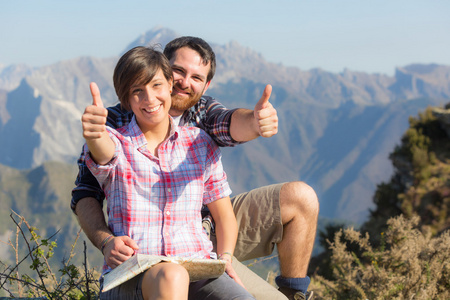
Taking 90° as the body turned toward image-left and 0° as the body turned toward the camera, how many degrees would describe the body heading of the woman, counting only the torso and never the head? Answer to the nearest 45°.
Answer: approximately 0°

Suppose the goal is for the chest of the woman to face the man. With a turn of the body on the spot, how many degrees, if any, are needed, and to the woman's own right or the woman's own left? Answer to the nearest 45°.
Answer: approximately 135° to the woman's own left
